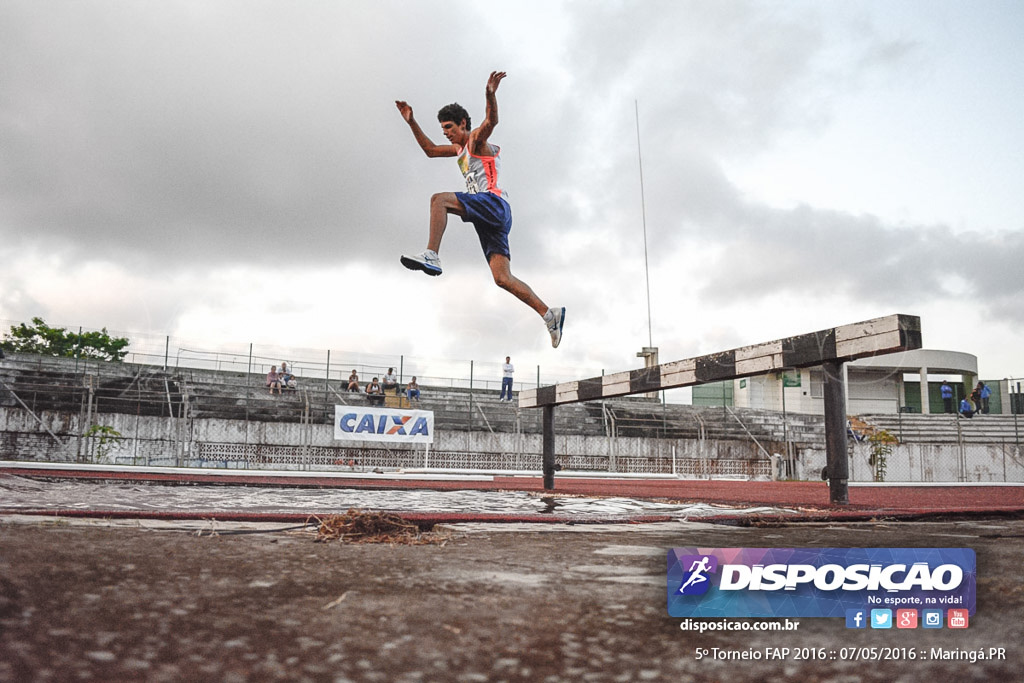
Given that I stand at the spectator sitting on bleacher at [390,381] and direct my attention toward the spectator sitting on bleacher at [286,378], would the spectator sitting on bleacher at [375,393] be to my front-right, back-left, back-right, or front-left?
front-left

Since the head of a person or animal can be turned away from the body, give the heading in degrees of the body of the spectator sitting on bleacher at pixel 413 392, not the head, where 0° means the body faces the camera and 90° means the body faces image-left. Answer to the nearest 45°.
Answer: approximately 0°

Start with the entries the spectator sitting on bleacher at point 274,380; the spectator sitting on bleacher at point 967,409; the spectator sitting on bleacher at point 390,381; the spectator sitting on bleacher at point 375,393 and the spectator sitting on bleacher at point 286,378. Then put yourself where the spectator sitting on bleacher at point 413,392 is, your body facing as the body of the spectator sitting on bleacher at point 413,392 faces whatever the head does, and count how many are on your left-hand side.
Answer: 1

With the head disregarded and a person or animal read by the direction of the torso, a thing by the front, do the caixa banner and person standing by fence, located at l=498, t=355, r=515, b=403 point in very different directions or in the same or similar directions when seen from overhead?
same or similar directions

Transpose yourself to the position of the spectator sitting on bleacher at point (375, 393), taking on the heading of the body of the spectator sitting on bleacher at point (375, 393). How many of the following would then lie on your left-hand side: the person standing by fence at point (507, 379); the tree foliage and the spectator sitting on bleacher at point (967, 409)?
2

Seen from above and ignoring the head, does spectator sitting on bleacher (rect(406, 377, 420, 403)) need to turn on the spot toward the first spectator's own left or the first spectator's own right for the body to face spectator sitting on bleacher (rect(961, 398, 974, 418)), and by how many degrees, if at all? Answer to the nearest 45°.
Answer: approximately 90° to the first spectator's own left

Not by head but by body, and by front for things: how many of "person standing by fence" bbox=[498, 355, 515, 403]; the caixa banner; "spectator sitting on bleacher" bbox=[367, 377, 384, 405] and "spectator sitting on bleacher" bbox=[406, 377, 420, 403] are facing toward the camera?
4

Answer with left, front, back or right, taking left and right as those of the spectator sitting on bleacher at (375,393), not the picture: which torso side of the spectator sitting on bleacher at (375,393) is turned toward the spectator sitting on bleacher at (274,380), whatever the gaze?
right

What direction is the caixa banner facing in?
toward the camera

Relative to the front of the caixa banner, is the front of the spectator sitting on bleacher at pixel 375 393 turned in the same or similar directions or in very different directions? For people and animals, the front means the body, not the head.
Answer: same or similar directions

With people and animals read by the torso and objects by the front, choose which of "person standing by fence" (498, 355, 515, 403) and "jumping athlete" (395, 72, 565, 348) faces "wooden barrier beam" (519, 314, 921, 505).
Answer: the person standing by fence

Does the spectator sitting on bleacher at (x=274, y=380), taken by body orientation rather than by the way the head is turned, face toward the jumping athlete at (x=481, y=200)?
yes

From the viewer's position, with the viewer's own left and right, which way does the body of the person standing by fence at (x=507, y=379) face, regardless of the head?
facing the viewer

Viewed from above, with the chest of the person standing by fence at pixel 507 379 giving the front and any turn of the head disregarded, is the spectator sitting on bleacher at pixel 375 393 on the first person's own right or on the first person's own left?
on the first person's own right

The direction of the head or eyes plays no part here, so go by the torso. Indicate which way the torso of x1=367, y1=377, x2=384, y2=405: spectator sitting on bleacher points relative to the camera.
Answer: toward the camera

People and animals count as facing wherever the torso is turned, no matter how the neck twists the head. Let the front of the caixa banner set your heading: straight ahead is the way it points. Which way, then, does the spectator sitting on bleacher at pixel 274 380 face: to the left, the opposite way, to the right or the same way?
the same way

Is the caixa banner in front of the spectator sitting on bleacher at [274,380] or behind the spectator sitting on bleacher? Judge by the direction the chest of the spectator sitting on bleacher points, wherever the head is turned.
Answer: in front
